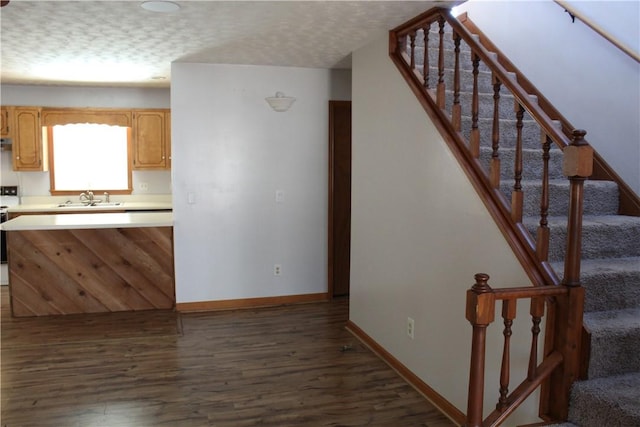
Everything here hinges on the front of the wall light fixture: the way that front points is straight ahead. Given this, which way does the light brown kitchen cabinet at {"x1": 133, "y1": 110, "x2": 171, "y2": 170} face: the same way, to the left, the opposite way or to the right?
the same way

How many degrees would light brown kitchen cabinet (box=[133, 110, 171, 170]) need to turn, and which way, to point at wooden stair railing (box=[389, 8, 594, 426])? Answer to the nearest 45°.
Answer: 0° — it already faces it

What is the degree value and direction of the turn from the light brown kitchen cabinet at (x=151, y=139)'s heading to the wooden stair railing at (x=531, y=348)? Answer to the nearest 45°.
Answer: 0° — it already faces it

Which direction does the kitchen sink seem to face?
toward the camera

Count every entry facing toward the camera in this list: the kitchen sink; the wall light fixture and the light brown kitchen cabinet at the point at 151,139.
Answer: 3

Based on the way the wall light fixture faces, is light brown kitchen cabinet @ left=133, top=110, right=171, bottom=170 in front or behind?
behind

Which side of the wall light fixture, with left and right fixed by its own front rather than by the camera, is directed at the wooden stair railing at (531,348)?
front

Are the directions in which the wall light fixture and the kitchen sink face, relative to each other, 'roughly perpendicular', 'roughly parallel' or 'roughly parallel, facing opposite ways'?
roughly parallel

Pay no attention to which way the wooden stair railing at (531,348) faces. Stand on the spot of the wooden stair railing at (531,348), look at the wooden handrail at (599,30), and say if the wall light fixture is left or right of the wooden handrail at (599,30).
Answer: left

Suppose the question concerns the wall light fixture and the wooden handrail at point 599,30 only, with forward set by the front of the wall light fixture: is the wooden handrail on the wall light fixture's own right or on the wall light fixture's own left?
on the wall light fixture's own left

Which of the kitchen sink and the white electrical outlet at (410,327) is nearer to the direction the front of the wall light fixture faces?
the white electrical outlet

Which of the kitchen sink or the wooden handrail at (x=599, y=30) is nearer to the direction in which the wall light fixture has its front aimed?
the wooden handrail

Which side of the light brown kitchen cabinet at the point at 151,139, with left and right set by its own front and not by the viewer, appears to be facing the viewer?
front

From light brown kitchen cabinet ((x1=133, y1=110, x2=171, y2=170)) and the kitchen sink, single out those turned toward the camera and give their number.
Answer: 2

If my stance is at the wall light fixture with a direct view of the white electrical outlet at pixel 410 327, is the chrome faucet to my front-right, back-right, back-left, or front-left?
back-right

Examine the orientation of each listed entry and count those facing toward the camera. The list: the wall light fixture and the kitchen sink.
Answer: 2

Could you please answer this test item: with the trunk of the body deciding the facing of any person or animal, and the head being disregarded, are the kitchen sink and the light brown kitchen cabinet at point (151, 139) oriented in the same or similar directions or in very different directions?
same or similar directions
